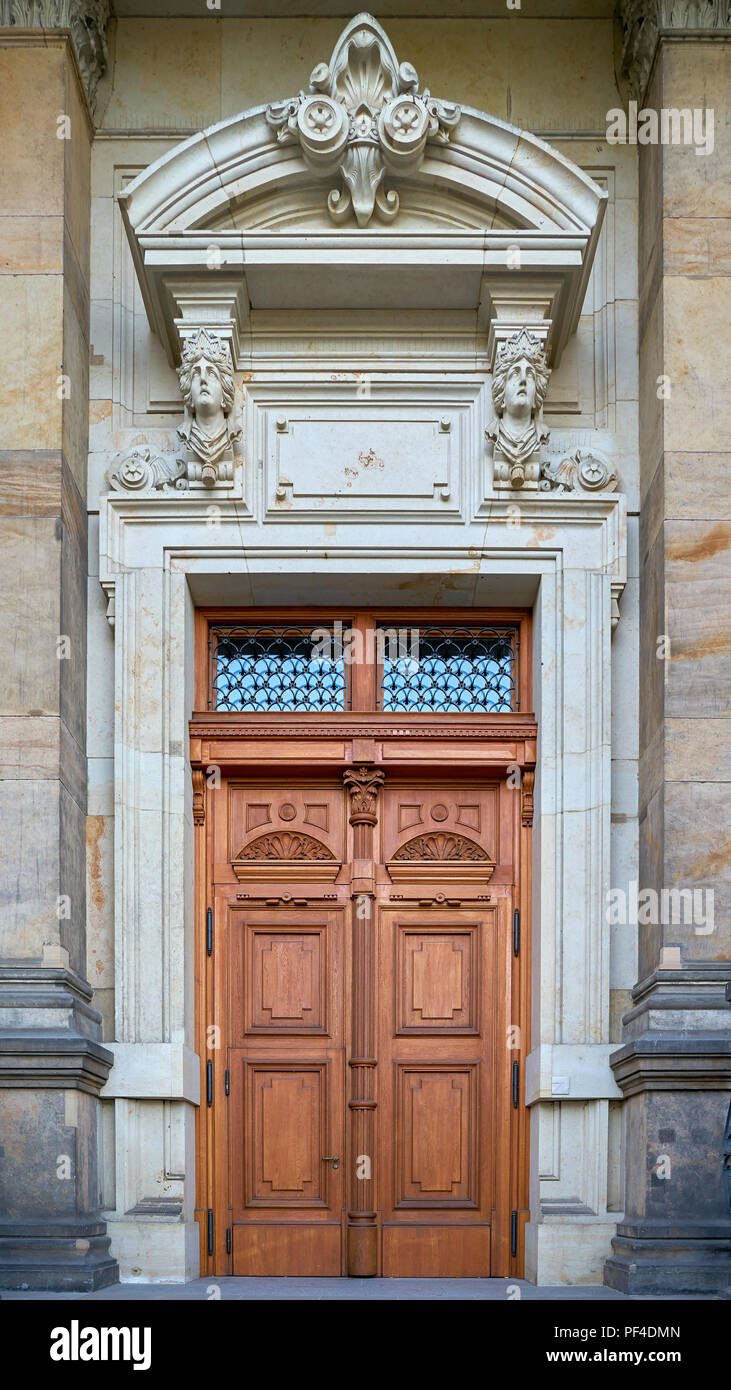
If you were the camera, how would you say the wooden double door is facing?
facing the viewer
